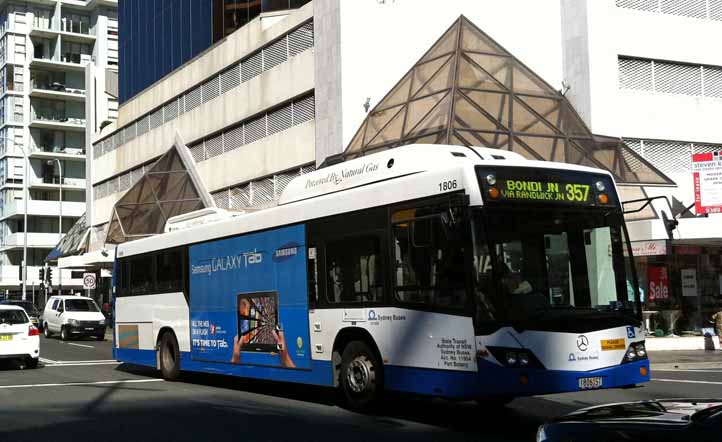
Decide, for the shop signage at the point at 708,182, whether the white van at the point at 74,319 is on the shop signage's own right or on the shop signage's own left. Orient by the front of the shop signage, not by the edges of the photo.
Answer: on the shop signage's own right

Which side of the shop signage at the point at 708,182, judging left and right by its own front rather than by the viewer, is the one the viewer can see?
front

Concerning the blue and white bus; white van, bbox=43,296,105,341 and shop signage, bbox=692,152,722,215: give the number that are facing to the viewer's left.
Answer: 0

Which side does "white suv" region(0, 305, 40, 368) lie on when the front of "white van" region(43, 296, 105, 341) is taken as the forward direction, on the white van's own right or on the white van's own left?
on the white van's own right

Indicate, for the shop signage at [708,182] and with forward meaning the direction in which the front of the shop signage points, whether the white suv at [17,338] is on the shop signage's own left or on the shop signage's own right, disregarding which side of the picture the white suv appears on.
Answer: on the shop signage's own right

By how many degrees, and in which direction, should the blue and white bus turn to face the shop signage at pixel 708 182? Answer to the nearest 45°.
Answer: approximately 90° to its left

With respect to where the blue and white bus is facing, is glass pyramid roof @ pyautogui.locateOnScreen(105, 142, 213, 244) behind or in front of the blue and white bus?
behind

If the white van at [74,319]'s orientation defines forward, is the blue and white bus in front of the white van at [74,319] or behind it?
in front

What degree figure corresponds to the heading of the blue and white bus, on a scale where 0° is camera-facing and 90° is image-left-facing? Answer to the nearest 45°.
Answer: approximately 315°
